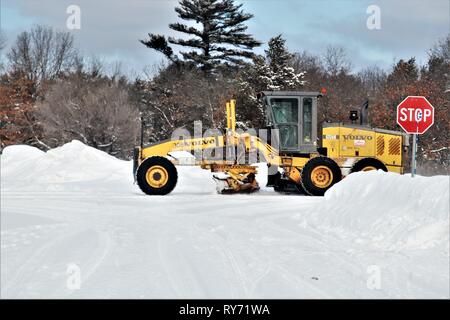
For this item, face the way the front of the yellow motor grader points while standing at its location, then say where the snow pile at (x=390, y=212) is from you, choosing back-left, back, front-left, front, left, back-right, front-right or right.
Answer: left

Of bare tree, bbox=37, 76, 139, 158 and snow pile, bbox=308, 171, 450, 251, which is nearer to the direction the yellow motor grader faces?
the bare tree

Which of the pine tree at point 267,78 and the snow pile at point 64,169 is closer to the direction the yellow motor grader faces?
the snow pile

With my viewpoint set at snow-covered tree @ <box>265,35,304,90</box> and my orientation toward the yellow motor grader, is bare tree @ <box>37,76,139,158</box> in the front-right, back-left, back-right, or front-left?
front-right

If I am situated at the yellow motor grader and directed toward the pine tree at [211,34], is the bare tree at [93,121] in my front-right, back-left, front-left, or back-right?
front-left

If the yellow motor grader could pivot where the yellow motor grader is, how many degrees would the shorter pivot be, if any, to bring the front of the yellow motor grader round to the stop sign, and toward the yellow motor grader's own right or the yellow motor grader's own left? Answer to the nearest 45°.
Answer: approximately 135° to the yellow motor grader's own left

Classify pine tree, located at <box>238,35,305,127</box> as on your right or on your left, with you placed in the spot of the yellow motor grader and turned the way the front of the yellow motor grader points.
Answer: on your right

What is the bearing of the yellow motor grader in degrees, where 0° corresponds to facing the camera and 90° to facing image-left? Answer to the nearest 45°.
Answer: approximately 90°

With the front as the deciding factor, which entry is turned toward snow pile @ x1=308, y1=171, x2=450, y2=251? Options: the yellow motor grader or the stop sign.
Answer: the stop sign

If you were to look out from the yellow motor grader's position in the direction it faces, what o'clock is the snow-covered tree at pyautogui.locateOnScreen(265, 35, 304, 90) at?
The snow-covered tree is roughly at 3 o'clock from the yellow motor grader.

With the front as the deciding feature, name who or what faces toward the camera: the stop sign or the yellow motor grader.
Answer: the stop sign

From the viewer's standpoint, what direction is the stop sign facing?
toward the camera

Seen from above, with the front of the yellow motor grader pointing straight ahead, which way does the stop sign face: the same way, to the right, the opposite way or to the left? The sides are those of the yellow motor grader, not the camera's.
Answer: to the left

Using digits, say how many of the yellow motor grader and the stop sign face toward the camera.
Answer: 1

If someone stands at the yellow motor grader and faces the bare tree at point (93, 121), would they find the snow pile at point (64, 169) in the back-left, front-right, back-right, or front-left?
front-left

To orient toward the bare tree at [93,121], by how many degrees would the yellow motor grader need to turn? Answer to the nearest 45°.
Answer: approximately 45° to its right

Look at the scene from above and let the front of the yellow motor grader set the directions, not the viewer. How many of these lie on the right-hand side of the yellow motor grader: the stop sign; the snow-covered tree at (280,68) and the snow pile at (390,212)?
1
